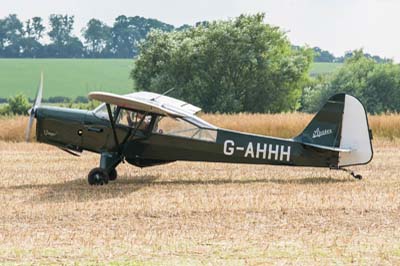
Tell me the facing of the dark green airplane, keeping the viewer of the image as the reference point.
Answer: facing to the left of the viewer
